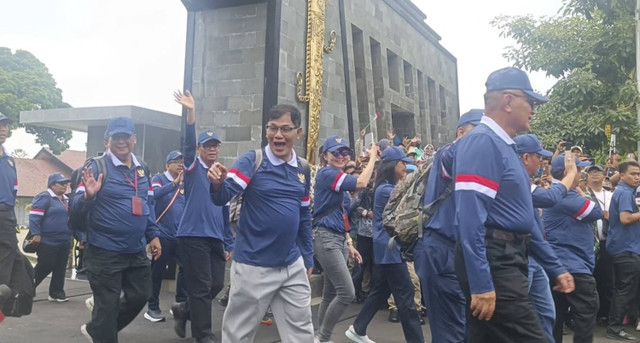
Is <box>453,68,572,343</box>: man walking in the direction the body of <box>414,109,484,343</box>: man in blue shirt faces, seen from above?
no

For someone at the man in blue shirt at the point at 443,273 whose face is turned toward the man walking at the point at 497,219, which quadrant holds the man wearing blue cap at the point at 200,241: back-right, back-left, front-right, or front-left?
back-right

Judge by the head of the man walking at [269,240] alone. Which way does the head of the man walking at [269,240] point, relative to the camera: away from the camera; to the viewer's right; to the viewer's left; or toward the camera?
toward the camera

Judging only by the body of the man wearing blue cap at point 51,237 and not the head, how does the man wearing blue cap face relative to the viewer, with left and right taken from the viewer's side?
facing the viewer and to the right of the viewer

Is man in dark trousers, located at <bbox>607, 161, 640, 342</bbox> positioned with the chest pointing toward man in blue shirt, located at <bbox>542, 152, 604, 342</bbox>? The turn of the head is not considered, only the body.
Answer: no

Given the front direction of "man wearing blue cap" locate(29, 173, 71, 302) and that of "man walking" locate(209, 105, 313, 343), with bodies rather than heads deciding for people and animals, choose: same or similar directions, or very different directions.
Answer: same or similar directions
